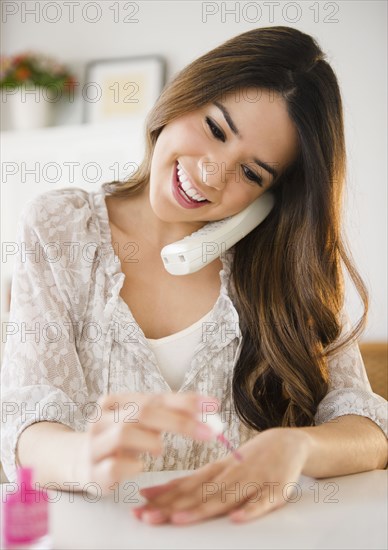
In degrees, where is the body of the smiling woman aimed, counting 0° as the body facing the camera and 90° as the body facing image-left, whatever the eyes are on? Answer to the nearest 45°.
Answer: approximately 0°

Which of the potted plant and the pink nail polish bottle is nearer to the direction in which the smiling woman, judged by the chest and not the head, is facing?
the pink nail polish bottle

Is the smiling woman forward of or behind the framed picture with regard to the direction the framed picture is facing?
forward

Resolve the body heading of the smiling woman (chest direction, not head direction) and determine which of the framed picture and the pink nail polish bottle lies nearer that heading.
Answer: the pink nail polish bottle

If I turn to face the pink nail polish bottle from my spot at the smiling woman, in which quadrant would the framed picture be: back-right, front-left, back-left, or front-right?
back-right

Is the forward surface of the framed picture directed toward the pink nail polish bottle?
yes

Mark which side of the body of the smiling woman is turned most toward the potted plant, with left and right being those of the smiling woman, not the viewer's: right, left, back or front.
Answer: back

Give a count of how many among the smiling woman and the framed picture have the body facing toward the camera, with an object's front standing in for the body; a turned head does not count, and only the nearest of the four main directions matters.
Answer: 2
